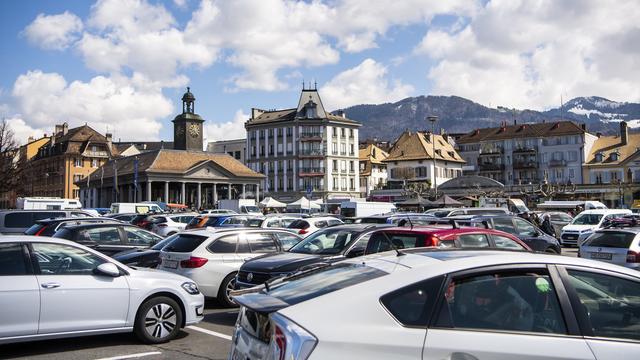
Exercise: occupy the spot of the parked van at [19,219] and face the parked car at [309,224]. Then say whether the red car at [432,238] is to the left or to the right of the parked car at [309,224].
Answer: right

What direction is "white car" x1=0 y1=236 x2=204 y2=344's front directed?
to the viewer's right

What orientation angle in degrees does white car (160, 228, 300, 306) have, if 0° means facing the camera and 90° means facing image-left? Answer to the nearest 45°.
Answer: approximately 225°

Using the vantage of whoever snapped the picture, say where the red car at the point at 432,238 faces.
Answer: facing away from the viewer and to the right of the viewer

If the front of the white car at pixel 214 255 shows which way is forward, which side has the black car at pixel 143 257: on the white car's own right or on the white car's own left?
on the white car's own left

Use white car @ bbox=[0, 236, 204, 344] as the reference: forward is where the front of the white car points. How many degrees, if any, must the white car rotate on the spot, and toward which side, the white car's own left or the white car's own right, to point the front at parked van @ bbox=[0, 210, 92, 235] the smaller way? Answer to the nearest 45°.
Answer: approximately 90° to the white car's own left

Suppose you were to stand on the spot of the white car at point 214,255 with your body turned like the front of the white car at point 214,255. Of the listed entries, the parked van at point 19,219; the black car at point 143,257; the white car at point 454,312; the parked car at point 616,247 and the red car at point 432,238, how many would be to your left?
2

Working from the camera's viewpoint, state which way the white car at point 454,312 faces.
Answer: facing to the right of the viewer
